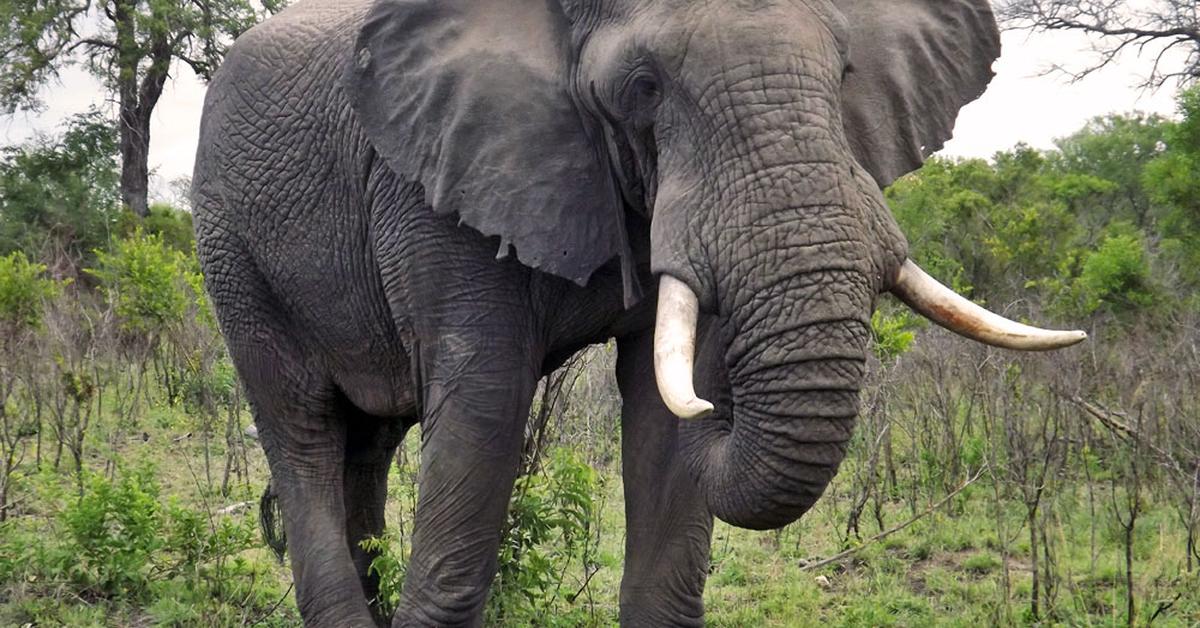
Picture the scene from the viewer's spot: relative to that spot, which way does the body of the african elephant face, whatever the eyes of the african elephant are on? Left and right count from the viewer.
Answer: facing the viewer and to the right of the viewer

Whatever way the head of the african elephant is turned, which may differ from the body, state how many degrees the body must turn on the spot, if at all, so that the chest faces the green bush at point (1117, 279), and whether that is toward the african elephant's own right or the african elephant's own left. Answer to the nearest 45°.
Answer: approximately 90° to the african elephant's own left

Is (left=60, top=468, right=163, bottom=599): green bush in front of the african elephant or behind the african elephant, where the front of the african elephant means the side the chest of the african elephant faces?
behind

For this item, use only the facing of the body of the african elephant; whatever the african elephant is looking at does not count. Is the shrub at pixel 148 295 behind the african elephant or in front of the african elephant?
behind

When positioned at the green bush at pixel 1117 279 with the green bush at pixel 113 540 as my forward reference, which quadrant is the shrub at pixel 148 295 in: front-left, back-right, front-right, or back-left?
front-right
